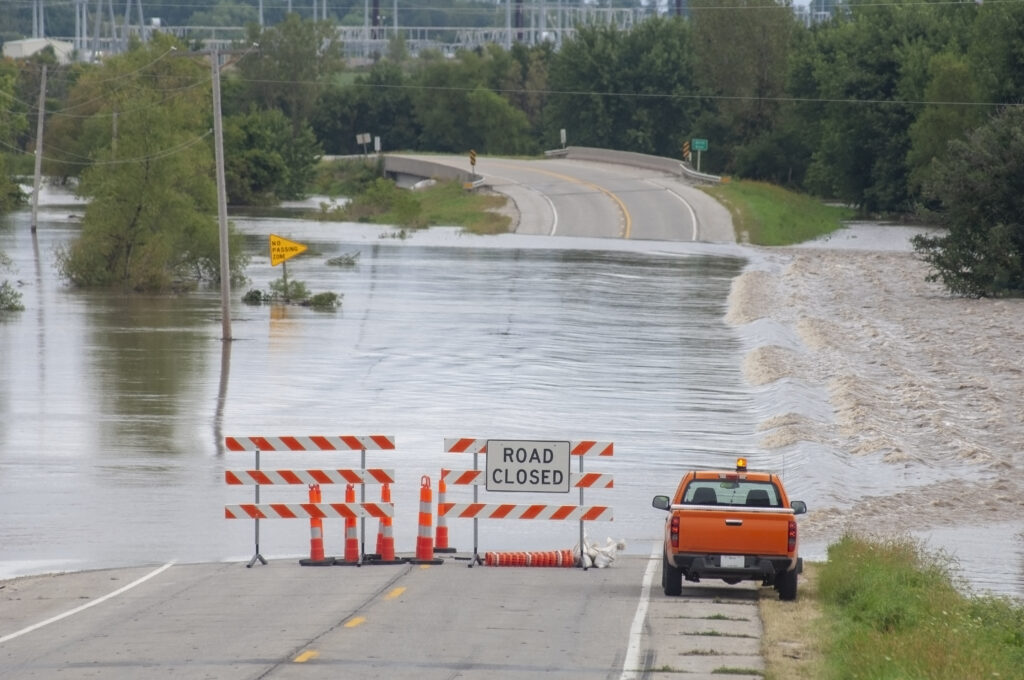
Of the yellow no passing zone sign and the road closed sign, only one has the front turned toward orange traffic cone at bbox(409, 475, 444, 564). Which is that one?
the yellow no passing zone sign

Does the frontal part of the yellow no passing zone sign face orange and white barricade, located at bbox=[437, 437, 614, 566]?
yes

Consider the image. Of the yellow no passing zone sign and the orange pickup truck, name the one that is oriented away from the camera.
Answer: the orange pickup truck

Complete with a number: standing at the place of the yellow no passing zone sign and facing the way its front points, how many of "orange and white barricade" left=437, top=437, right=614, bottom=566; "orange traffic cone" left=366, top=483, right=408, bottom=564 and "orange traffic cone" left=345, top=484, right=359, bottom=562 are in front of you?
3

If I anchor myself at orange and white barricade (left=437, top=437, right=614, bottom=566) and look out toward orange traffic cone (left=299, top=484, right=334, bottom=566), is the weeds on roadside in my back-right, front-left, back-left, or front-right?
back-left

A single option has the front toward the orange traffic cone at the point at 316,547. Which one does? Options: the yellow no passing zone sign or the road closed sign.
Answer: the yellow no passing zone sign

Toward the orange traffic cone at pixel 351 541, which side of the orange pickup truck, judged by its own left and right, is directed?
left

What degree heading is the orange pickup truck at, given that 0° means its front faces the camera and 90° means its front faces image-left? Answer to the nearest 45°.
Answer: approximately 180°

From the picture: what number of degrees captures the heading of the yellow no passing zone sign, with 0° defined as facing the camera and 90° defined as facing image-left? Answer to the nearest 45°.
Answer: approximately 0°

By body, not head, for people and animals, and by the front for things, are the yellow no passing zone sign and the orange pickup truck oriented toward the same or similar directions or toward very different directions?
very different directions

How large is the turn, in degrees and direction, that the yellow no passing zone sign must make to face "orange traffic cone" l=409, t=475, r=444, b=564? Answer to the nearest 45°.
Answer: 0° — it already faces it

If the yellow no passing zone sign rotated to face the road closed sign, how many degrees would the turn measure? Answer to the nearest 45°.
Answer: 0° — it already faces it
